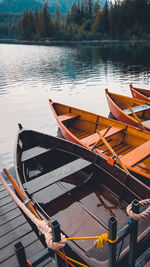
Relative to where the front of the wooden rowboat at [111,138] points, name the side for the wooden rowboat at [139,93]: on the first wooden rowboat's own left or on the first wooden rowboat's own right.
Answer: on the first wooden rowboat's own right

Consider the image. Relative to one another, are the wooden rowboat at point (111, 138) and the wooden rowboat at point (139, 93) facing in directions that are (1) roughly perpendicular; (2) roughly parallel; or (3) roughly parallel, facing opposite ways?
roughly parallel

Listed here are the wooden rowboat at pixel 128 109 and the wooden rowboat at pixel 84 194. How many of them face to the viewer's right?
0

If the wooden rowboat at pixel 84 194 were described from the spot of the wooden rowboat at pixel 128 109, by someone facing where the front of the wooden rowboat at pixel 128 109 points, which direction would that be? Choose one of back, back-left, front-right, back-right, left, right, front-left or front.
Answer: back-left

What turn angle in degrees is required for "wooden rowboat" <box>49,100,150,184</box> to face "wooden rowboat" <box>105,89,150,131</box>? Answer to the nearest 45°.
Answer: approximately 45° to its right

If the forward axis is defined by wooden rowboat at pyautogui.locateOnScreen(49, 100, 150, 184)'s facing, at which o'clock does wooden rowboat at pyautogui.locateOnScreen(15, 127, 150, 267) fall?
wooden rowboat at pyautogui.locateOnScreen(15, 127, 150, 267) is roughly at 8 o'clock from wooden rowboat at pyautogui.locateOnScreen(49, 100, 150, 184).

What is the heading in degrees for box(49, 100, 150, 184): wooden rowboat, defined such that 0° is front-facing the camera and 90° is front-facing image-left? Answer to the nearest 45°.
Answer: approximately 135°

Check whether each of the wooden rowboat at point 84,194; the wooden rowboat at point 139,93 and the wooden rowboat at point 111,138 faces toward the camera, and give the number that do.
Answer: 0

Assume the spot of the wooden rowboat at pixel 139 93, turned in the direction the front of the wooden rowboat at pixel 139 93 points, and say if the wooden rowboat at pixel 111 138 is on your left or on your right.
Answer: on your left

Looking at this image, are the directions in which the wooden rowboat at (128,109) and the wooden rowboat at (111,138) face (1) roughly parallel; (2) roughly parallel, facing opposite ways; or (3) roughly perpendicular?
roughly parallel

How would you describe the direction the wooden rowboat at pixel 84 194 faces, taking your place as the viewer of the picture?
facing away from the viewer and to the left of the viewer

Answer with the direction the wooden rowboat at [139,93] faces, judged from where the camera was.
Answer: facing away from the viewer and to the left of the viewer

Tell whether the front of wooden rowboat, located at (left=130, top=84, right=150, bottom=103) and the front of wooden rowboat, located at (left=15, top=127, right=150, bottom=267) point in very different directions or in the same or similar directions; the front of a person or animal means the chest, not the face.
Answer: same or similar directions

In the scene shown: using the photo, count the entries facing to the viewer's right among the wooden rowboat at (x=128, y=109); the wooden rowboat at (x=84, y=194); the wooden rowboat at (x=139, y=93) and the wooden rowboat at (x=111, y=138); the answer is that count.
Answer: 0

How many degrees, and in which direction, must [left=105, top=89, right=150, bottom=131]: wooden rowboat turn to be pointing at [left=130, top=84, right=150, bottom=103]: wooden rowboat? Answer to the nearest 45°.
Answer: approximately 45° to its right

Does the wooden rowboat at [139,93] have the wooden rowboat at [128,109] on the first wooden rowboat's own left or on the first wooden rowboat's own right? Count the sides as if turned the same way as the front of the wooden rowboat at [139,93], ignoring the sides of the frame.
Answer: on the first wooden rowboat's own left

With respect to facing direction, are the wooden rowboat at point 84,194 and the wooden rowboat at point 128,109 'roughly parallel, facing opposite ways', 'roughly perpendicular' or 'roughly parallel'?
roughly parallel

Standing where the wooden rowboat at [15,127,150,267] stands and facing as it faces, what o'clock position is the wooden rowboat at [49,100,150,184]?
the wooden rowboat at [49,100,150,184] is roughly at 2 o'clock from the wooden rowboat at [15,127,150,267].

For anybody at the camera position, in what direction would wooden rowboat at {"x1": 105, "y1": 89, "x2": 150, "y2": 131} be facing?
facing away from the viewer and to the left of the viewer
